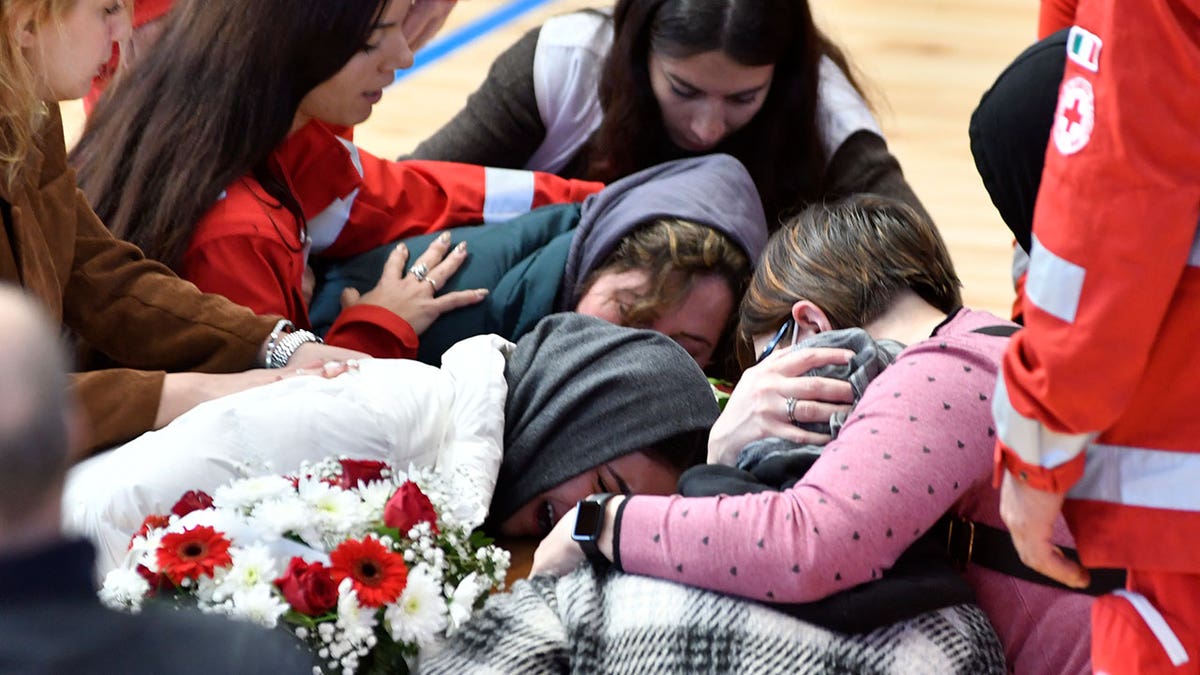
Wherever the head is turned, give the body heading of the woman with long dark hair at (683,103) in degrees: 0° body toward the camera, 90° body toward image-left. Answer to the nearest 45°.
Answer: approximately 0°

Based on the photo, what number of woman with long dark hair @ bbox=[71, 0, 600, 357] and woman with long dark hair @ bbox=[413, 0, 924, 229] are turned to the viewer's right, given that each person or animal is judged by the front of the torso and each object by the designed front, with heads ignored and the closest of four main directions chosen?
1

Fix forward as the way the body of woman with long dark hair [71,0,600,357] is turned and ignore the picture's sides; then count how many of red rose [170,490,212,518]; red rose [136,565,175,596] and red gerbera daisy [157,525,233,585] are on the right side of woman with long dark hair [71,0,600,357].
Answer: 3

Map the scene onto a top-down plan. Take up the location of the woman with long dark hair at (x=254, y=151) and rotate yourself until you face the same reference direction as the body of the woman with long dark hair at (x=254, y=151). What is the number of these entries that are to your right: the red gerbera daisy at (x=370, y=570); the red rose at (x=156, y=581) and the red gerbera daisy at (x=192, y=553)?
3

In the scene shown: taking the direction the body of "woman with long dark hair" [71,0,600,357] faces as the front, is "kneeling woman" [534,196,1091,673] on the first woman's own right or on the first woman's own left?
on the first woman's own right

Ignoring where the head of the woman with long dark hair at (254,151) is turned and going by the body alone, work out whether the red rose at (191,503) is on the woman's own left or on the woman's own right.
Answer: on the woman's own right

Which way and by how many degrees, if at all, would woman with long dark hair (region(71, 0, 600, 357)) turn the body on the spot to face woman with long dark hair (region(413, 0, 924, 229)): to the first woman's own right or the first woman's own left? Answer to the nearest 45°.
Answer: approximately 45° to the first woman's own left

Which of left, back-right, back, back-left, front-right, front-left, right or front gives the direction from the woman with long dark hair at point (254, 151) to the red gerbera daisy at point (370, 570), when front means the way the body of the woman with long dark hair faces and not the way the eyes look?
right

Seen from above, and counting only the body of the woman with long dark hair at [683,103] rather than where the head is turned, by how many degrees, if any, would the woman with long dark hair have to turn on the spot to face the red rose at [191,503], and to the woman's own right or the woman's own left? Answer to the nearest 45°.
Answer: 0° — they already face it

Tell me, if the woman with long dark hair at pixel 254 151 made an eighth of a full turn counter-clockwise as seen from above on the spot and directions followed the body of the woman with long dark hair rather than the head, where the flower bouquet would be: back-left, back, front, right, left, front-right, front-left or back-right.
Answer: back-right

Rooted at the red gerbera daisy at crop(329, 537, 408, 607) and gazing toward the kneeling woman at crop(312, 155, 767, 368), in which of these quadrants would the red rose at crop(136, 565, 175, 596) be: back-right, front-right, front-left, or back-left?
back-left

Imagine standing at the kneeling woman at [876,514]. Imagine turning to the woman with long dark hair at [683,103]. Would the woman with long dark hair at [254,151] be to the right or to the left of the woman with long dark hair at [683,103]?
left

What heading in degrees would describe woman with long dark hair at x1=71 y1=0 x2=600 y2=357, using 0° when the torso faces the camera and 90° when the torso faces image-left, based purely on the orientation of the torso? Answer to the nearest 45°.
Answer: approximately 270°

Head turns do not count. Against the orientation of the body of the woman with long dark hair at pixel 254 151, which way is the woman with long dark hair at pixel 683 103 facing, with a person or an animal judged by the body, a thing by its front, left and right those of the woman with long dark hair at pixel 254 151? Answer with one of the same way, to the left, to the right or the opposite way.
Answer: to the right
